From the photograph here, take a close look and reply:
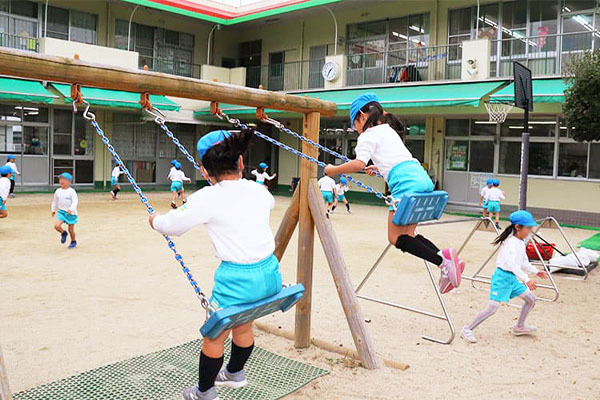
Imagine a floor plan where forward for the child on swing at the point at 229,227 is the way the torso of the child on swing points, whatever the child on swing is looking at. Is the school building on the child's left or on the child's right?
on the child's right

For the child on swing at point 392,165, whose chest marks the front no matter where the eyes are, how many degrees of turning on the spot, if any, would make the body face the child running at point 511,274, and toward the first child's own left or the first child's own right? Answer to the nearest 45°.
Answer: approximately 90° to the first child's own right

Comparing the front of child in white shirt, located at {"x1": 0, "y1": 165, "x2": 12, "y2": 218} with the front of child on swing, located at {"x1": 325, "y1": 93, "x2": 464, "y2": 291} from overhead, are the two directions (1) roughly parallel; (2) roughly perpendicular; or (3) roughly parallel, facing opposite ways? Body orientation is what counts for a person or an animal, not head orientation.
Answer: roughly perpendicular

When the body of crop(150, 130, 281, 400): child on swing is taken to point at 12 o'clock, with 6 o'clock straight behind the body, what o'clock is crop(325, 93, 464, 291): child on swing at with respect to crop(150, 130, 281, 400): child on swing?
crop(325, 93, 464, 291): child on swing is roughly at 3 o'clock from crop(150, 130, 281, 400): child on swing.

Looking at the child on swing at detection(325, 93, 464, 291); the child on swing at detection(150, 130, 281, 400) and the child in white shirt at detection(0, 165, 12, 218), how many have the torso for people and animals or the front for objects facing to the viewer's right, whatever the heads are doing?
1

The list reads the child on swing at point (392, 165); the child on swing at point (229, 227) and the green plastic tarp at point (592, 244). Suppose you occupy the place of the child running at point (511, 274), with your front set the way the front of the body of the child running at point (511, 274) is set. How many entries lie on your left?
1
